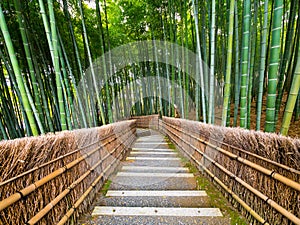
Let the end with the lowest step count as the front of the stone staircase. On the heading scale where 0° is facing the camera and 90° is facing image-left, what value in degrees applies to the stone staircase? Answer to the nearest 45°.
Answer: approximately 0°

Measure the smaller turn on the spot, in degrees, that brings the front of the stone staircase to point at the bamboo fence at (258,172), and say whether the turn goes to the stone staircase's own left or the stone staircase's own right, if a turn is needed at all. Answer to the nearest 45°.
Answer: approximately 45° to the stone staircase's own left

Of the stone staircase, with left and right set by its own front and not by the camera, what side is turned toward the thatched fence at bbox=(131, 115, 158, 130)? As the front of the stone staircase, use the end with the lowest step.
back

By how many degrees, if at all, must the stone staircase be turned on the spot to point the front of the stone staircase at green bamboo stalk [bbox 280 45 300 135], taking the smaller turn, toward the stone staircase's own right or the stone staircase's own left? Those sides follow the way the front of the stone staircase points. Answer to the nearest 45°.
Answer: approximately 90° to the stone staircase's own left

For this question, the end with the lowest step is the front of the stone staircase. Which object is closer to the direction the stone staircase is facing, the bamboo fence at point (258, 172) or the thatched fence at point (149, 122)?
the bamboo fence
